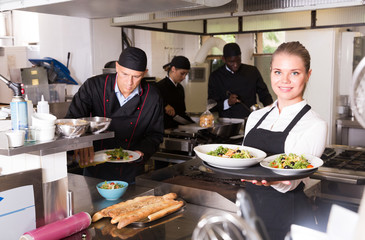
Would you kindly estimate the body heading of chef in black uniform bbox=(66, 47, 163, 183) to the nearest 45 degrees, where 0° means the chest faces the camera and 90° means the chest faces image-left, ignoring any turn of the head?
approximately 0°

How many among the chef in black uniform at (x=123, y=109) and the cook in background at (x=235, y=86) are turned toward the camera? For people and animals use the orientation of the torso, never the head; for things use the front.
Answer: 2

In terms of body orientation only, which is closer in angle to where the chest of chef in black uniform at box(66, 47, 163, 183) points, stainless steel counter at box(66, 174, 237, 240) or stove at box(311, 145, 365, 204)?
the stainless steel counter

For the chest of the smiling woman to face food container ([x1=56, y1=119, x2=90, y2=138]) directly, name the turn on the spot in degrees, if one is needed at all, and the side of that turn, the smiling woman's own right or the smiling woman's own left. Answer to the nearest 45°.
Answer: approximately 45° to the smiling woman's own right

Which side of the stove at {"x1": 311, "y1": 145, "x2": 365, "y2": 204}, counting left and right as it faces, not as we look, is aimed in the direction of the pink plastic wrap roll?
front

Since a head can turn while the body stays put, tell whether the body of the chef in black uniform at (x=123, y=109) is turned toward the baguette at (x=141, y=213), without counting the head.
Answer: yes

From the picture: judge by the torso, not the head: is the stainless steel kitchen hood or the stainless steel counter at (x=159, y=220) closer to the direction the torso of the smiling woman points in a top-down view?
the stainless steel counter
